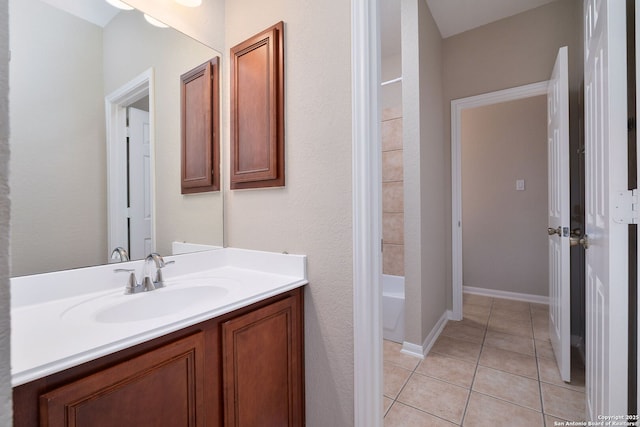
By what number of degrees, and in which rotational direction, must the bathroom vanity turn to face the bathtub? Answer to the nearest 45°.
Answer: approximately 90° to its left

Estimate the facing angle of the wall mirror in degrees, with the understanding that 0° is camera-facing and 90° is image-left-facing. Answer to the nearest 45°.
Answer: approximately 315°

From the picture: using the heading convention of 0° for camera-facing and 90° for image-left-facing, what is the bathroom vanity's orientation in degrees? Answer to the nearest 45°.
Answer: approximately 315°

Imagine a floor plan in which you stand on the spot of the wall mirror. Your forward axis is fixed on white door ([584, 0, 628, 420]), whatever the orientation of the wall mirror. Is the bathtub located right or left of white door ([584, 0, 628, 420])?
left
